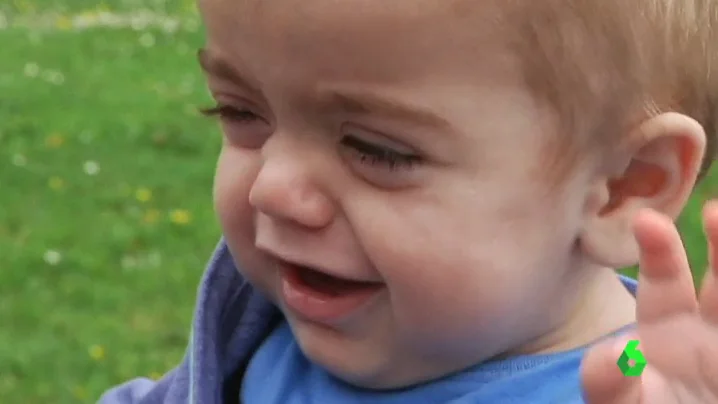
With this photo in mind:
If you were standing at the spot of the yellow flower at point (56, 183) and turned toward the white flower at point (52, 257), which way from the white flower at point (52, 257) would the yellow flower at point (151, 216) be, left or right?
left

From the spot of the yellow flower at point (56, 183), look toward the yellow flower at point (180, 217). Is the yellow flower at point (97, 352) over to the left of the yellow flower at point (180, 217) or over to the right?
right

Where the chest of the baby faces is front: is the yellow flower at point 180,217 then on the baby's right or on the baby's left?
on the baby's right

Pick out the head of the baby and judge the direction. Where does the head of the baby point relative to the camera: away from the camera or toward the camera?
toward the camera

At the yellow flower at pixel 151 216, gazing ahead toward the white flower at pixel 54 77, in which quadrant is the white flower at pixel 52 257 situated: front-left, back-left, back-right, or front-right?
back-left

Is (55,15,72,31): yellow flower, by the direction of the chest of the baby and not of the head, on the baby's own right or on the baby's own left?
on the baby's own right

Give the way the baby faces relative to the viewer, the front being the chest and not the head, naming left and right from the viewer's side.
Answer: facing the viewer and to the left of the viewer
